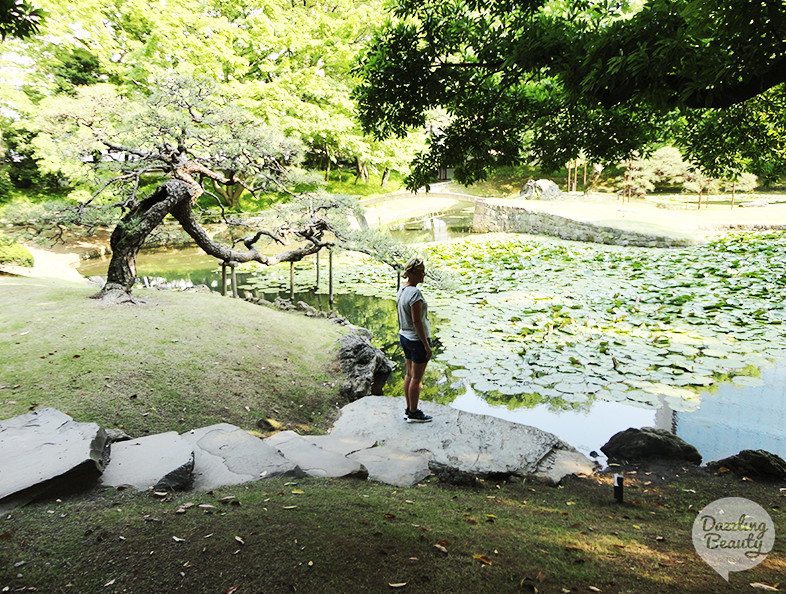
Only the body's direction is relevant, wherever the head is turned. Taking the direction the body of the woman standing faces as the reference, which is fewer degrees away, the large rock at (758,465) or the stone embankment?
the large rock

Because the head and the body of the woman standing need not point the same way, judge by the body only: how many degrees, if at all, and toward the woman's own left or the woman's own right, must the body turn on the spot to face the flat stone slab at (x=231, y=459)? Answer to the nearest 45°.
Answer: approximately 135° to the woman's own right

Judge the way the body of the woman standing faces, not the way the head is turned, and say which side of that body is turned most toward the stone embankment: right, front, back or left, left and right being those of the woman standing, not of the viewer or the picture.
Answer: left

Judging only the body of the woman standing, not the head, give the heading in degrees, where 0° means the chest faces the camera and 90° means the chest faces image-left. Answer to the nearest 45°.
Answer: approximately 270°

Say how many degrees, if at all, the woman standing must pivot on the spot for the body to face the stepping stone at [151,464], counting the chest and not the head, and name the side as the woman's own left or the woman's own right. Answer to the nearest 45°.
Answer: approximately 135° to the woman's own right

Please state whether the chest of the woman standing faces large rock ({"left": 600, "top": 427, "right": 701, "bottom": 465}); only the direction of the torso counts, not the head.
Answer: yes

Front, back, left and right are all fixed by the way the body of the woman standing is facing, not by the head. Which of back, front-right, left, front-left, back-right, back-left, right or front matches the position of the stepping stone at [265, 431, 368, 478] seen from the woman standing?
back-right

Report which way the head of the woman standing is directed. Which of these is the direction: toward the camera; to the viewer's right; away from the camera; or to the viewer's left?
to the viewer's right
